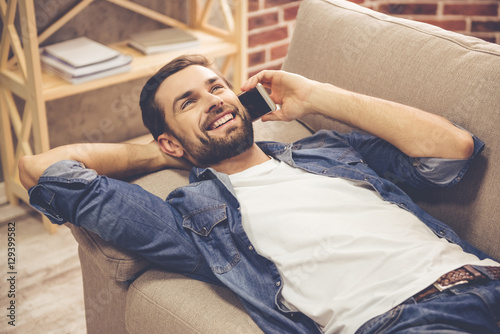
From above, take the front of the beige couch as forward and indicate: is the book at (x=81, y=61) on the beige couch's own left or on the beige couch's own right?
on the beige couch's own right

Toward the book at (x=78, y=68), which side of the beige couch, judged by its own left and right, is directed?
right

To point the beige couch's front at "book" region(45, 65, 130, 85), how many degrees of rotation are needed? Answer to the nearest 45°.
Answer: approximately 90° to its right

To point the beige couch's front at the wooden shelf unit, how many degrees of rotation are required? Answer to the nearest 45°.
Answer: approximately 90° to its right

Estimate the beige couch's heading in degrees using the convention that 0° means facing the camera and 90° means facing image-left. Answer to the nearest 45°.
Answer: approximately 45°

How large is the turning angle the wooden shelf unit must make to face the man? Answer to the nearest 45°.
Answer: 0° — it already faces them

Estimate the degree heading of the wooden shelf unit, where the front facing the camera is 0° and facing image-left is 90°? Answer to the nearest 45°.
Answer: approximately 315°
